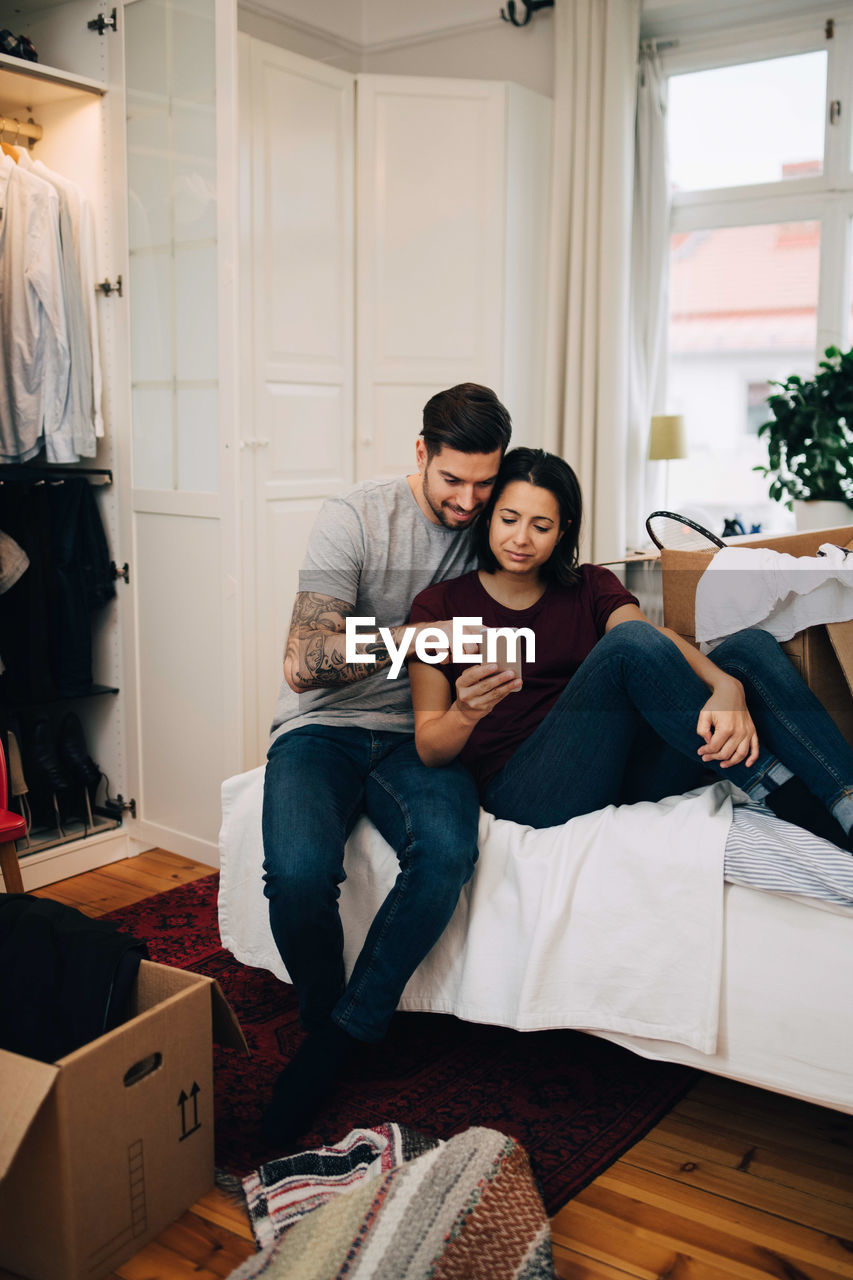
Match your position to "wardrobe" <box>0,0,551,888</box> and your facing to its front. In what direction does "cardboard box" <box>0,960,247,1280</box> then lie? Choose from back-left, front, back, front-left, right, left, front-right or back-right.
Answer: front-right

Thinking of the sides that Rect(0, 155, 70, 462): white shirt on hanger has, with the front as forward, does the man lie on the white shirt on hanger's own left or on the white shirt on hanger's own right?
on the white shirt on hanger's own left

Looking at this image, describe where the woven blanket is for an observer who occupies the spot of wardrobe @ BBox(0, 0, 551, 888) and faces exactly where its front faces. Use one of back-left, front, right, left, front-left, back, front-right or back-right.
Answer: front-right

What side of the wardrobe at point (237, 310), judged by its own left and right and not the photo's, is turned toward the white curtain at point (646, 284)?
left
